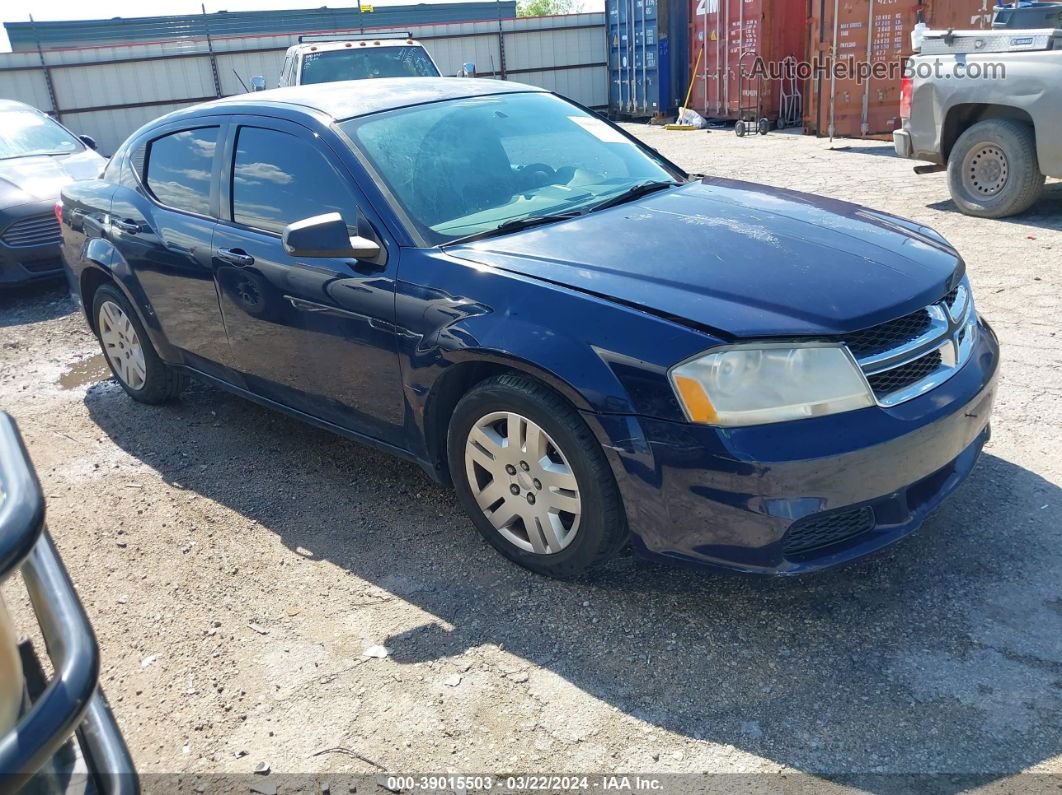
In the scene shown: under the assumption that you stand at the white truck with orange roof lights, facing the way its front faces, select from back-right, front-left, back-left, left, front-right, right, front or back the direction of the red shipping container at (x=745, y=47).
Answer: back-left

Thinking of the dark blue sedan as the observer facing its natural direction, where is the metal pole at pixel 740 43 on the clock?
The metal pole is roughly at 8 o'clock from the dark blue sedan.

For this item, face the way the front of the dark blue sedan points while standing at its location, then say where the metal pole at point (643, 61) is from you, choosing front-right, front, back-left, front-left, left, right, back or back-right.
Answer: back-left

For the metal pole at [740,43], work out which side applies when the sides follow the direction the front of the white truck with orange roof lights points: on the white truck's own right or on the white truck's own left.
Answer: on the white truck's own left

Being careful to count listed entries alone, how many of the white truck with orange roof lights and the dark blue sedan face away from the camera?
0

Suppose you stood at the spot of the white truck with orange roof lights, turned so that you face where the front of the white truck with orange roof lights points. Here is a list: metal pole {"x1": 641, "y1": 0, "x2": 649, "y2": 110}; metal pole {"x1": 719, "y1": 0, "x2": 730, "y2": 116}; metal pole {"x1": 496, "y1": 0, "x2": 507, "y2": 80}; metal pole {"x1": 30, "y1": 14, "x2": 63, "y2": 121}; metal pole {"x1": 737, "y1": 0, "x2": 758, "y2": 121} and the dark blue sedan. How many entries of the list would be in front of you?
1

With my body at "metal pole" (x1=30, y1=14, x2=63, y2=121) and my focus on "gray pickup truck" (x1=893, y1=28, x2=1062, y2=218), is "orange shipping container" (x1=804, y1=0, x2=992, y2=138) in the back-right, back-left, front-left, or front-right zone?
front-left

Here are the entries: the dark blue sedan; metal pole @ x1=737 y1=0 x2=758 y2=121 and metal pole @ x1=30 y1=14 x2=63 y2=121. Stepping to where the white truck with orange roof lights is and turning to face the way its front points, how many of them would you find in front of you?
1

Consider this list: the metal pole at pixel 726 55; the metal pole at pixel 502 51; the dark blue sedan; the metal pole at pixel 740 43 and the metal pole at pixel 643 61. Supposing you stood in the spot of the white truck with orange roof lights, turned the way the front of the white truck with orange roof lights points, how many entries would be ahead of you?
1

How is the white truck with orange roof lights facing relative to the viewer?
toward the camera

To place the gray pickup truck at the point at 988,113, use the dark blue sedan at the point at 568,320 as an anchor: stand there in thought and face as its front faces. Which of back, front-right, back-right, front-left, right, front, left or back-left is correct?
left

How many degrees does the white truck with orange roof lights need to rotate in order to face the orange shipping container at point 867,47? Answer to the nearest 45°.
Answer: approximately 90° to its left

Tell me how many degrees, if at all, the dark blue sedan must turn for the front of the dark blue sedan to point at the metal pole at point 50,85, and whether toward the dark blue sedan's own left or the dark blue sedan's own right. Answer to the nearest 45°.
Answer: approximately 180°

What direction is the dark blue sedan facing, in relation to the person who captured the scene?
facing the viewer and to the right of the viewer

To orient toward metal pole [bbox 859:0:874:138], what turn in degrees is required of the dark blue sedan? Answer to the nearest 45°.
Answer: approximately 90° to its left
